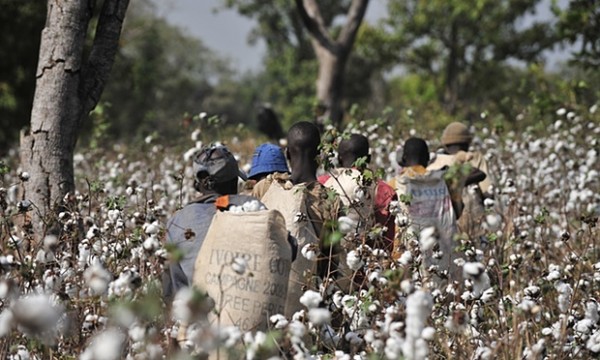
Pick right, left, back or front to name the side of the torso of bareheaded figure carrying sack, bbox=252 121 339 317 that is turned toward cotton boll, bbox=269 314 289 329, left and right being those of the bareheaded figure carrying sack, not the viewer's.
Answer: back

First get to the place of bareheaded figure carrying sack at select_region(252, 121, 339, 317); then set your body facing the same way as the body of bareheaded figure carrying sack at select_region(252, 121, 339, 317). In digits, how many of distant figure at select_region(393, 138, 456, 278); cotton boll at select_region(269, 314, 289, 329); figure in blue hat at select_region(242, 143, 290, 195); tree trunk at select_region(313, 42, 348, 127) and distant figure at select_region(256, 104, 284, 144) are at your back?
1

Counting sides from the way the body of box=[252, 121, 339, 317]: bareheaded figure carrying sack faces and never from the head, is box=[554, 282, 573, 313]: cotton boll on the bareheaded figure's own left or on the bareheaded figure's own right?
on the bareheaded figure's own right

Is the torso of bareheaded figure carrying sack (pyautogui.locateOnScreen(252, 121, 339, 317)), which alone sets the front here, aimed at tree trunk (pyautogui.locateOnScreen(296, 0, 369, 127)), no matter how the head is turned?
yes

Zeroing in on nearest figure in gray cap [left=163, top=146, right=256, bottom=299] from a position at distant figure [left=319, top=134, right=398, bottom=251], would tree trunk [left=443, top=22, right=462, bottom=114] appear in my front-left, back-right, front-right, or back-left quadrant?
back-right

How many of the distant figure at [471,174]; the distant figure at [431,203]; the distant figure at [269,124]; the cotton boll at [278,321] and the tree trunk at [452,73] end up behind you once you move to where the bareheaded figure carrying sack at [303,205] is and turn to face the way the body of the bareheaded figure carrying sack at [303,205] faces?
1

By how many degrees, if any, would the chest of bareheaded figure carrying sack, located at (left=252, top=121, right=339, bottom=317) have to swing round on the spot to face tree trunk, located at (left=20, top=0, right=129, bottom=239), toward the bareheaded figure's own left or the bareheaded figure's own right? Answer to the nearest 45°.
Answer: approximately 45° to the bareheaded figure's own left

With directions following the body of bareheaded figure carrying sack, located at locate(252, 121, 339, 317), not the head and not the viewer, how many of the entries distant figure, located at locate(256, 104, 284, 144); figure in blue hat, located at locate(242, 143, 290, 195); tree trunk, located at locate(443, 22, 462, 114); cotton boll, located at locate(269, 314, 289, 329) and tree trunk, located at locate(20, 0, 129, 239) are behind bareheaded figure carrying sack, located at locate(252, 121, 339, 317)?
1

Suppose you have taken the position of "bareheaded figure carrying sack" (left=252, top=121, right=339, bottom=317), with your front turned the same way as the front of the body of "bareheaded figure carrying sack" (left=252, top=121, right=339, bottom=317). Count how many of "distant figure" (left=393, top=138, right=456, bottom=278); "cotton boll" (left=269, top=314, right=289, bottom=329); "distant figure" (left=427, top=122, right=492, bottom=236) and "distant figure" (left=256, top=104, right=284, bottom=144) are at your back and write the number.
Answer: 1

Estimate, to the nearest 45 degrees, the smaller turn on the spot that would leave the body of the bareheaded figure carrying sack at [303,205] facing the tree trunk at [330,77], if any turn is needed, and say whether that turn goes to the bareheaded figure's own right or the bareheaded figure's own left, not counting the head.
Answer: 0° — they already face it

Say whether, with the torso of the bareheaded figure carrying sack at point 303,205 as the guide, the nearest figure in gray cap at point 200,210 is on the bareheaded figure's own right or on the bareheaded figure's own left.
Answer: on the bareheaded figure's own left

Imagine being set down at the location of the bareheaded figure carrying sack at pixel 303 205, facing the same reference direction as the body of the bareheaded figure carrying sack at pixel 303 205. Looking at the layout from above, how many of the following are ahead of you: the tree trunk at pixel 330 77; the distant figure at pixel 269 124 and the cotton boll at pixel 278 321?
2

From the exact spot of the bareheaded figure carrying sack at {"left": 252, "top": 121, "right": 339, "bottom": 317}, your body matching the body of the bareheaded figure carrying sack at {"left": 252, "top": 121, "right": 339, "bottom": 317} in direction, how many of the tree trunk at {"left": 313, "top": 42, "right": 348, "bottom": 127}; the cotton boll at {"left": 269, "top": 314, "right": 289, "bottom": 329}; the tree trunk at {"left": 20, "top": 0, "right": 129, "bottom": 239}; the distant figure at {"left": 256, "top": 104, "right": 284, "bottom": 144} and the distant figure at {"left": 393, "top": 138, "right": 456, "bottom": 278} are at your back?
1

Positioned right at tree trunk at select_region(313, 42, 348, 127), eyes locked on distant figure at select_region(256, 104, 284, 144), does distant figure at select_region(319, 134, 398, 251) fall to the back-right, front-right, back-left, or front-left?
front-left

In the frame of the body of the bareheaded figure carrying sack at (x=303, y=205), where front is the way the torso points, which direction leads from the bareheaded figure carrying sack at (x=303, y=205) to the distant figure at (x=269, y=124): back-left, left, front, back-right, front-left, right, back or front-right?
front

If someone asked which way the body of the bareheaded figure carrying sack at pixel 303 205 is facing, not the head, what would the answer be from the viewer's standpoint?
away from the camera

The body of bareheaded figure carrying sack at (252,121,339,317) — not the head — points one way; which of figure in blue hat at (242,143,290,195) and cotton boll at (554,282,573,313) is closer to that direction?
the figure in blue hat
